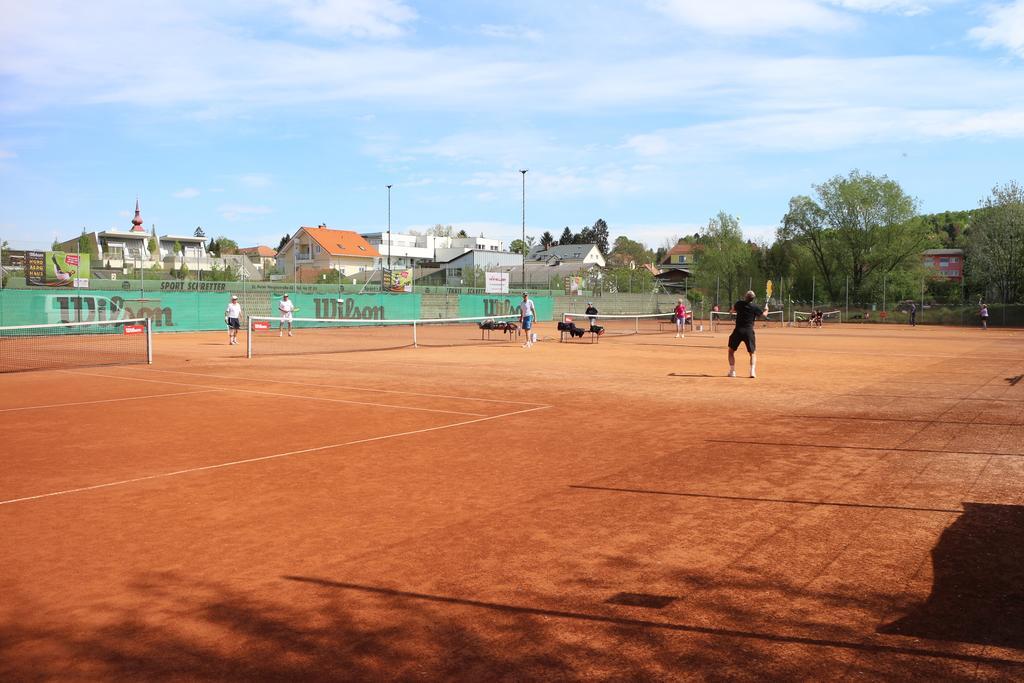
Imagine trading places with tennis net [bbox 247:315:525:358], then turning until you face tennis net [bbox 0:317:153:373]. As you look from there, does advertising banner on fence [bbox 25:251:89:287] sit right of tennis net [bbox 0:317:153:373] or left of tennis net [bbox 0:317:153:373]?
right

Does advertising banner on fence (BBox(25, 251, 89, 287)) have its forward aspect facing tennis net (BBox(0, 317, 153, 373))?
yes

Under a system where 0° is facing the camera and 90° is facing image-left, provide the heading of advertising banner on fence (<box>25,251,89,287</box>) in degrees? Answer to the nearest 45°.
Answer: approximately 0°

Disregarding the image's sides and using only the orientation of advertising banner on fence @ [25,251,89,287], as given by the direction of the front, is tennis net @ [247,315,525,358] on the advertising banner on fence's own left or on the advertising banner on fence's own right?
on the advertising banner on fence's own left
